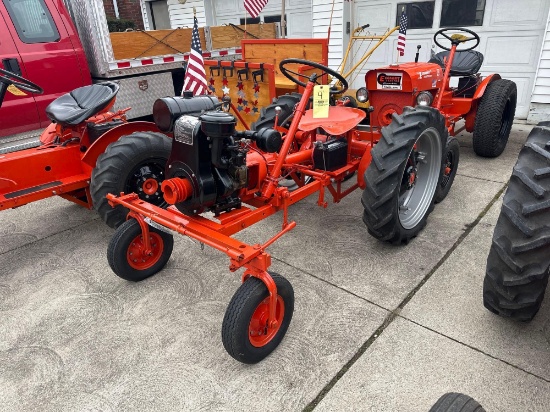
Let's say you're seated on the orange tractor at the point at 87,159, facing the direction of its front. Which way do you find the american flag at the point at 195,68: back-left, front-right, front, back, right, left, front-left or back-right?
back

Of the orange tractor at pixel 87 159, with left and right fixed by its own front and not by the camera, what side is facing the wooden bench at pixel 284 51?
back

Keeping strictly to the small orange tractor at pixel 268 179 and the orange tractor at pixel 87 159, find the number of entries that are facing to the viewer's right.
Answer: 0

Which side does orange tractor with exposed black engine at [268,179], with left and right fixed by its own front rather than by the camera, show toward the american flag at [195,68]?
right

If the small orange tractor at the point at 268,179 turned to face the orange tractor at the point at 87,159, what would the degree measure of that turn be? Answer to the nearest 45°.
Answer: approximately 45° to its right

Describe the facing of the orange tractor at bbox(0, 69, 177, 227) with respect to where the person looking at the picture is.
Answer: facing the viewer and to the left of the viewer

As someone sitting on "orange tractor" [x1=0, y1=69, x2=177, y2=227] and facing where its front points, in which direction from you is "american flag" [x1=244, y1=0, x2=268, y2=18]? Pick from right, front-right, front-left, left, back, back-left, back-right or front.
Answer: back

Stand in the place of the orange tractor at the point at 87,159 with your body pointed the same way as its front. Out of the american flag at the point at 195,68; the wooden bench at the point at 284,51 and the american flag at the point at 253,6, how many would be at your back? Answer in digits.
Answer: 3

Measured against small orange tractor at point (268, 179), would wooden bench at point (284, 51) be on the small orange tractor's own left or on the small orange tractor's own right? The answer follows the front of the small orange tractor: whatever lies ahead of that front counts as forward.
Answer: on the small orange tractor's own right

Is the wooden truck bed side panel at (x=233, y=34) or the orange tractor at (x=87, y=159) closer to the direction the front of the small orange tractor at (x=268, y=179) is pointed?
the orange tractor

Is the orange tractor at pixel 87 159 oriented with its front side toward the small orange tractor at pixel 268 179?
no

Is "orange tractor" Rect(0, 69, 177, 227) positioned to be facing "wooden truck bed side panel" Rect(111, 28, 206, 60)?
no

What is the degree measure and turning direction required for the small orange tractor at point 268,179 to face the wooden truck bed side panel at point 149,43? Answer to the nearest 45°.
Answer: approximately 90° to its right
